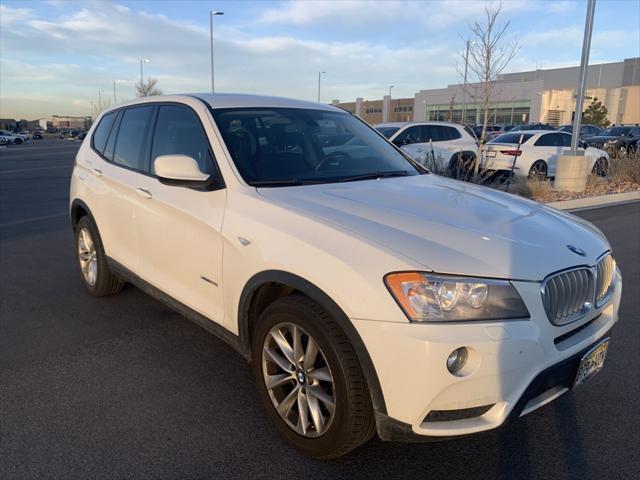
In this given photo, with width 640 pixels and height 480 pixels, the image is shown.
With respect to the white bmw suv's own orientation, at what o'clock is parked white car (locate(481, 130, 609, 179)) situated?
The parked white car is roughly at 8 o'clock from the white bmw suv.

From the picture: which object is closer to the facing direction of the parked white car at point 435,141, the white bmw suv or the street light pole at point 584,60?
the white bmw suv

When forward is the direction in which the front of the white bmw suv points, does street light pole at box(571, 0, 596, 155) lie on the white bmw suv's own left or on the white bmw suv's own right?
on the white bmw suv's own left

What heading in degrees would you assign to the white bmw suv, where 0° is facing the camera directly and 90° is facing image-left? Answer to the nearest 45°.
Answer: approximately 315°

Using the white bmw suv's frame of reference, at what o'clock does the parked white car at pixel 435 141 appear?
The parked white car is roughly at 8 o'clock from the white bmw suv.

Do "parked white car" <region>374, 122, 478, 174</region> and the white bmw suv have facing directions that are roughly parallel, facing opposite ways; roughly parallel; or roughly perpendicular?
roughly perpendicular

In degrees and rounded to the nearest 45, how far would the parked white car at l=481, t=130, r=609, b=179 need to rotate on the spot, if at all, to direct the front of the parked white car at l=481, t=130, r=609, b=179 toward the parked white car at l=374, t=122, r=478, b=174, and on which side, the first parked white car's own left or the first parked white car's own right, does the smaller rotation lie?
approximately 180°

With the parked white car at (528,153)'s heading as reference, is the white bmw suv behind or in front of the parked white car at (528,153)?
behind
